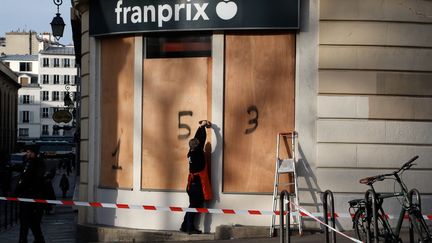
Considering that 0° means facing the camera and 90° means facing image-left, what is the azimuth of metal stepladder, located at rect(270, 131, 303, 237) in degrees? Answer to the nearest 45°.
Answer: approximately 0°

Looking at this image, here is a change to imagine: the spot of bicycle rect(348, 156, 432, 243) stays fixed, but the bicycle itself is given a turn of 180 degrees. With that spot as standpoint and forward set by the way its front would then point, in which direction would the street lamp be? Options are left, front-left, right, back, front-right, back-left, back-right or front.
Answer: front

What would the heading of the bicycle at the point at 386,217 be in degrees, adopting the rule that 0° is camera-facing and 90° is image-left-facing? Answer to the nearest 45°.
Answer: approximately 315°

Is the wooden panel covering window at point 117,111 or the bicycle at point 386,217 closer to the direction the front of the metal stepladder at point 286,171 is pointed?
the bicycle

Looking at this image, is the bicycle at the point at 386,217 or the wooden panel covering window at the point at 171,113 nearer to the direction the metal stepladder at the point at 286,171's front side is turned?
the bicycle

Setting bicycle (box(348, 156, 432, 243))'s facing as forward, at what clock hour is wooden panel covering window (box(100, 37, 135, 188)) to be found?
The wooden panel covering window is roughly at 6 o'clock from the bicycle.

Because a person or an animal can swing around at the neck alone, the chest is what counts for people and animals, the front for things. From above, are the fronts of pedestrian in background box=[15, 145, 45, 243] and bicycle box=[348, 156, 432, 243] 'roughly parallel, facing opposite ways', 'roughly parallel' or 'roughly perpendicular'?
roughly perpendicular

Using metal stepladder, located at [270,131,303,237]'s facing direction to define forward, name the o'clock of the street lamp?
The street lamp is roughly at 5 o'clock from the metal stepladder.

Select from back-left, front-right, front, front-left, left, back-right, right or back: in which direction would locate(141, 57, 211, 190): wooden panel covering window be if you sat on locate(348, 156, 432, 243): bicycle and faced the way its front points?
back

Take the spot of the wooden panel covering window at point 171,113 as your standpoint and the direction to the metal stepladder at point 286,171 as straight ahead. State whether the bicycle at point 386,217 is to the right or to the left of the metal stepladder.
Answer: right
